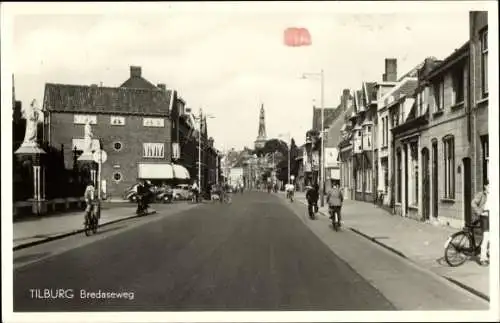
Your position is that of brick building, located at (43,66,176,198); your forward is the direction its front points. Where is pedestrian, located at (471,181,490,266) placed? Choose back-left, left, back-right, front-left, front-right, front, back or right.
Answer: front-left

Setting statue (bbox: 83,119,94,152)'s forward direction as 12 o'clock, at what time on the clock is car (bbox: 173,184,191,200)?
The car is roughly at 8 o'clock from the statue.

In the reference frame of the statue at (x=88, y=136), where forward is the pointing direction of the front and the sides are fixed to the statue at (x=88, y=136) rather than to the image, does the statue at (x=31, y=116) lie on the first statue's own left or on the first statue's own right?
on the first statue's own right

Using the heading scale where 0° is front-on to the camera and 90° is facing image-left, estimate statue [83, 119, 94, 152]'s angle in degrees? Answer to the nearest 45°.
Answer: approximately 315°

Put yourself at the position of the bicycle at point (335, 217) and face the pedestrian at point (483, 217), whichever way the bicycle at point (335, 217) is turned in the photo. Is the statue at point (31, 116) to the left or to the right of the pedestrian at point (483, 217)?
right

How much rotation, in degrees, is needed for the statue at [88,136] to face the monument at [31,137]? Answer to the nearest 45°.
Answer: approximately 45° to its right

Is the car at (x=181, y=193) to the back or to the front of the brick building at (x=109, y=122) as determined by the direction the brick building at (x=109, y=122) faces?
to the front

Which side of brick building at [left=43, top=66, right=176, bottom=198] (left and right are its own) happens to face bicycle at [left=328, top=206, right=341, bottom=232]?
front

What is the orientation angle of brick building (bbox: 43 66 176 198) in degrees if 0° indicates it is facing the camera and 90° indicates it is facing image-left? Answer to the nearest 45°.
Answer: approximately 0°
